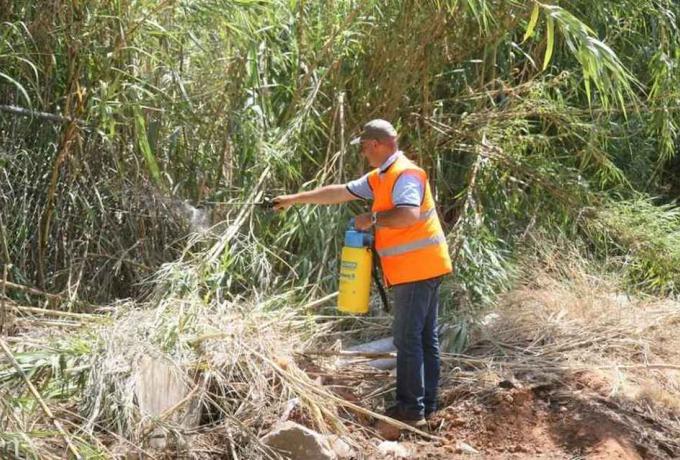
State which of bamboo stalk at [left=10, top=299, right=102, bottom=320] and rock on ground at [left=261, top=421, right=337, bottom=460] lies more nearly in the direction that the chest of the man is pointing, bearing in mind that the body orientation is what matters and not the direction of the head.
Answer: the bamboo stalk

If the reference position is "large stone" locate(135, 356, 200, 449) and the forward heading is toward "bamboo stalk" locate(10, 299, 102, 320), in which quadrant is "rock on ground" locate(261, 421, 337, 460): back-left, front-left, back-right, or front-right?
back-right

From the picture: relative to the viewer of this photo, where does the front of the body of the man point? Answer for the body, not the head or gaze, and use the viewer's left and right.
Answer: facing to the left of the viewer

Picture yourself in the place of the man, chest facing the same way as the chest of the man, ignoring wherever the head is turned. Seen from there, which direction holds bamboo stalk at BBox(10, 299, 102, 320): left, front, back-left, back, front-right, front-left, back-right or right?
front

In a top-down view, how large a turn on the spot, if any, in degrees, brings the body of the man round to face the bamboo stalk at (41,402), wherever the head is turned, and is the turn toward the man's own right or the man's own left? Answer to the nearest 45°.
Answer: approximately 45° to the man's own left

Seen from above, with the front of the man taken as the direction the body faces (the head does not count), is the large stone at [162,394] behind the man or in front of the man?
in front

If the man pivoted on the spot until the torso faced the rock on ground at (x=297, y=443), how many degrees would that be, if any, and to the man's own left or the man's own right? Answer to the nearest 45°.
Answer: approximately 45° to the man's own left

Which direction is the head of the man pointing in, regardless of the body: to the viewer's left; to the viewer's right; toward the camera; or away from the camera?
to the viewer's left

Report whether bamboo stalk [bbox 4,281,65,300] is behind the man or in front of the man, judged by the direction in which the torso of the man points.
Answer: in front
